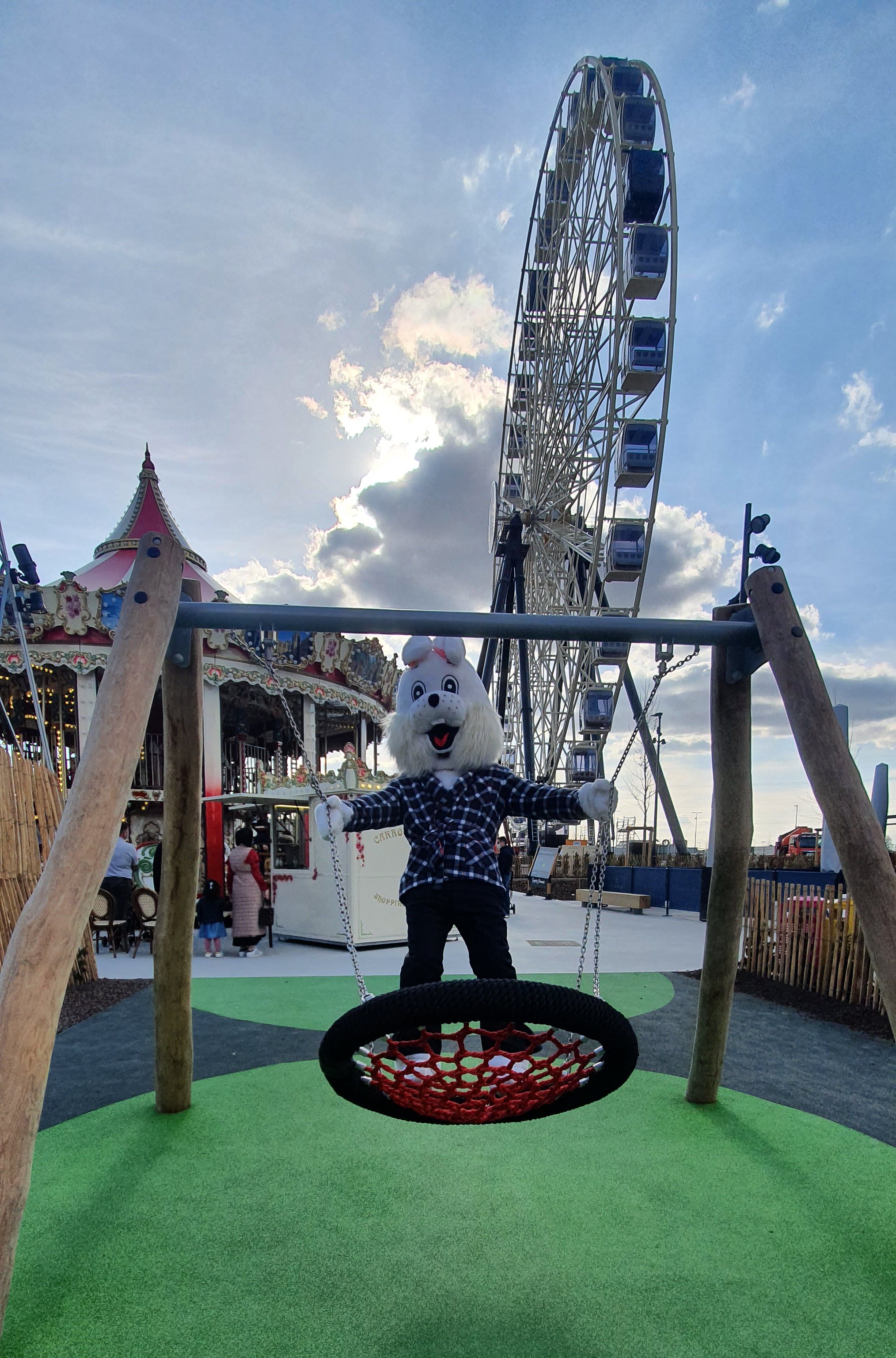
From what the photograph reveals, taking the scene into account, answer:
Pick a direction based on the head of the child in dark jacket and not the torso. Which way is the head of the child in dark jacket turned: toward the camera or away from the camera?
away from the camera

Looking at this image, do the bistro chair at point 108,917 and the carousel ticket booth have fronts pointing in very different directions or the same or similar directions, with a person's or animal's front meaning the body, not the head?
very different directions

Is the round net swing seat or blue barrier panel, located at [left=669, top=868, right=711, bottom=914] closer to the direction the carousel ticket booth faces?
the round net swing seat

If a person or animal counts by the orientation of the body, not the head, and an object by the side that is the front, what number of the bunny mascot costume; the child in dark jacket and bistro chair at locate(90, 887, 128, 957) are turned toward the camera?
1

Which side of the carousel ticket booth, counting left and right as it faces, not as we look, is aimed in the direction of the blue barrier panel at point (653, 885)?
back

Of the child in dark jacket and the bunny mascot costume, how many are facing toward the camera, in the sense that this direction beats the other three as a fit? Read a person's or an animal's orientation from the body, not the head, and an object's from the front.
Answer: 1

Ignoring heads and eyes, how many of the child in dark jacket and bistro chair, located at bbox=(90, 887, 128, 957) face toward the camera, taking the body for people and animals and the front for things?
0

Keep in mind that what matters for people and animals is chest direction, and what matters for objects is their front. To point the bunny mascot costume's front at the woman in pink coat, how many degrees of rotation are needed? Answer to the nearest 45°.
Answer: approximately 180°

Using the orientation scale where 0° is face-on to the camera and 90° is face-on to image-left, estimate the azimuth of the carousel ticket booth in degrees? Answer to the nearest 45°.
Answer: approximately 45°

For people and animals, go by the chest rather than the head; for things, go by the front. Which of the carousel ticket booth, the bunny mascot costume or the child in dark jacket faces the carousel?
the child in dark jacket

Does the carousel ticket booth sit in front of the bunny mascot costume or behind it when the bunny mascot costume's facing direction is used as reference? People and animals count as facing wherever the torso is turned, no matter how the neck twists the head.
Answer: behind

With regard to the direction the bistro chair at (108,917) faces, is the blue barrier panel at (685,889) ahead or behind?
ahead

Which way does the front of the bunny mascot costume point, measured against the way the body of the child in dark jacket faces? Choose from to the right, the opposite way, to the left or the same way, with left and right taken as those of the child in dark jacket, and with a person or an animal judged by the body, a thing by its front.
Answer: the opposite way
